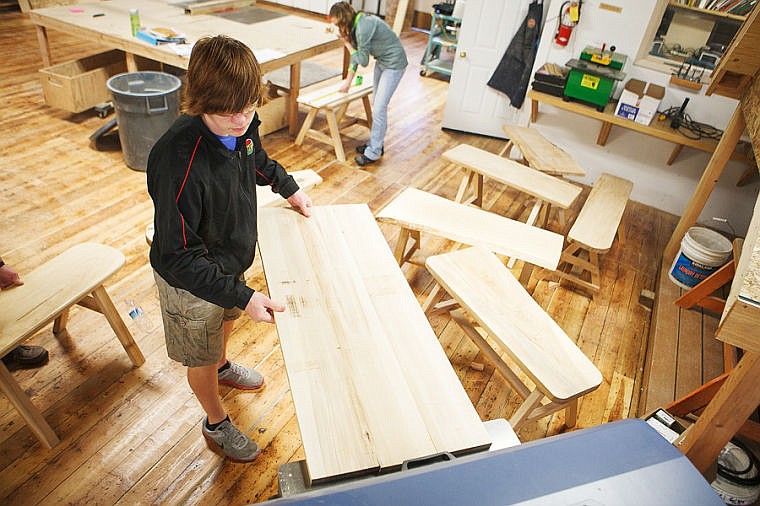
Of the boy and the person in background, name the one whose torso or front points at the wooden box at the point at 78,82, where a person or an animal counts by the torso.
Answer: the person in background

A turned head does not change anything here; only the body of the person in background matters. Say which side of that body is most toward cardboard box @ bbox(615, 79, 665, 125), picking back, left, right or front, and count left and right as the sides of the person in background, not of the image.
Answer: back

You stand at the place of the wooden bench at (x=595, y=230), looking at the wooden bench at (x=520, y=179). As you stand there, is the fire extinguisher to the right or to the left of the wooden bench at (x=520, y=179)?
right

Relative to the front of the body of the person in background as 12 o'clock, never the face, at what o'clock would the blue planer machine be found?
The blue planer machine is roughly at 9 o'clock from the person in background.

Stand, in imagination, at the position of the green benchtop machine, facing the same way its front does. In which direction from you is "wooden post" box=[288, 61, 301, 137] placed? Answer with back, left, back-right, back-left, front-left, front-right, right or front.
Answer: front-right

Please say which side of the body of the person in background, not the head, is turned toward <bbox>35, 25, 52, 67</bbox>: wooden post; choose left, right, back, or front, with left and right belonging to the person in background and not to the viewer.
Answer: front

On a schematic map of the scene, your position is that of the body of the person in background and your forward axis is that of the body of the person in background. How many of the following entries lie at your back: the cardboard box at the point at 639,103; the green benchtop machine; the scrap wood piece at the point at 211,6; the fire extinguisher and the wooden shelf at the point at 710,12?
4

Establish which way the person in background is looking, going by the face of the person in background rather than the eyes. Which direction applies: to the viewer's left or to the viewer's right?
to the viewer's left

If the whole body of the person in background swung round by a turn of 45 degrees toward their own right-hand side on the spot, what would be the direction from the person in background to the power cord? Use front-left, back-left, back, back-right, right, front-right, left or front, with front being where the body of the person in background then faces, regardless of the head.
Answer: back-right

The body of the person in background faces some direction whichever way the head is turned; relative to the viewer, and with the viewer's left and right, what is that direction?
facing to the left of the viewer

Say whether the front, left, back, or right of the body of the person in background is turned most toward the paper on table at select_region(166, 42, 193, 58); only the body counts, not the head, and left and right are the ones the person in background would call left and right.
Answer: front

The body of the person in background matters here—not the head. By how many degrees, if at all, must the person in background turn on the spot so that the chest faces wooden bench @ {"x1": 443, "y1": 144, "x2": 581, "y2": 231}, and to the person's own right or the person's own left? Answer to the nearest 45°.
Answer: approximately 135° to the person's own left

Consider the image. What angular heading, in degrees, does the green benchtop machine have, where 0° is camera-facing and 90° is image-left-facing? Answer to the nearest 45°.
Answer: approximately 45°

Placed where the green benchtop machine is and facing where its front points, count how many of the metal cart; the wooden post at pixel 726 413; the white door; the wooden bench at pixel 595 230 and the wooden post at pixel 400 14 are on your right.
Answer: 3

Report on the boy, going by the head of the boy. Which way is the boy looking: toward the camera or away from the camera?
toward the camera

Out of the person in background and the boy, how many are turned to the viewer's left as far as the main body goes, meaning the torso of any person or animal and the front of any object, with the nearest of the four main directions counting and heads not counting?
1

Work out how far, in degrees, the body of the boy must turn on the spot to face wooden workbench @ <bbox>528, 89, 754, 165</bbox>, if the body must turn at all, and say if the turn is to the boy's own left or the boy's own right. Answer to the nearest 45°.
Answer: approximately 90° to the boy's own left

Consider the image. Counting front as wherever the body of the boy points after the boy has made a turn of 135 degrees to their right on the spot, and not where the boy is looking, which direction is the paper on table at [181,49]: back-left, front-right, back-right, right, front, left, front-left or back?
right
